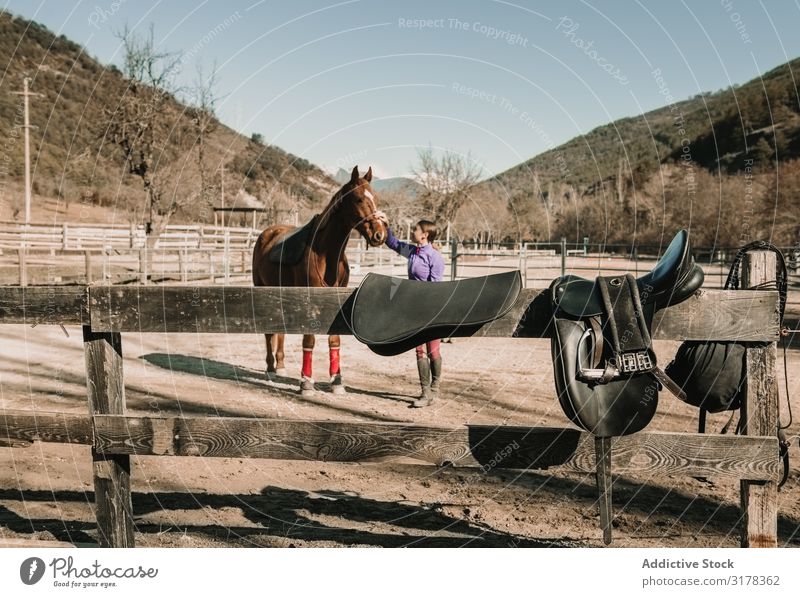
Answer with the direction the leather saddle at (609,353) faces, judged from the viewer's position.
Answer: facing to the left of the viewer

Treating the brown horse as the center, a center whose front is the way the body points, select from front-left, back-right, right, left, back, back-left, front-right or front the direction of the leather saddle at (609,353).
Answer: front-right

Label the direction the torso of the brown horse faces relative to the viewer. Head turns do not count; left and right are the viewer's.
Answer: facing the viewer and to the right of the viewer

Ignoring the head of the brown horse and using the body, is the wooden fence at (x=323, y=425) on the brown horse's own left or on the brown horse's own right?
on the brown horse's own right

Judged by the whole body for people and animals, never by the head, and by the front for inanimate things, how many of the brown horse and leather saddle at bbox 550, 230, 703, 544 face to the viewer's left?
1

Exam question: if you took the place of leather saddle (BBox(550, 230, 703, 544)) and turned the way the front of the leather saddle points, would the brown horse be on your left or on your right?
on your right

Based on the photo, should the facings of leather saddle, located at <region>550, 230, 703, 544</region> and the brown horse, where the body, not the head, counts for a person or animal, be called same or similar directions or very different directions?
very different directions

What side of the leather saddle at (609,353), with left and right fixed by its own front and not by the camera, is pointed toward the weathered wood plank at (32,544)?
front

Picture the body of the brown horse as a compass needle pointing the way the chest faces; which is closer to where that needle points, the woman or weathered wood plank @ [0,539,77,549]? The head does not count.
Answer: the woman
